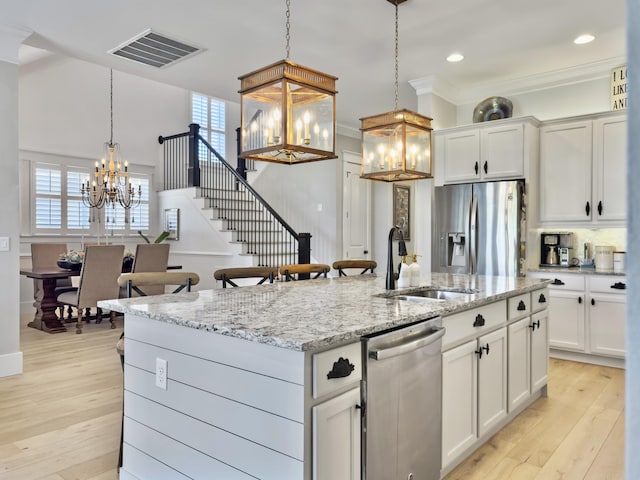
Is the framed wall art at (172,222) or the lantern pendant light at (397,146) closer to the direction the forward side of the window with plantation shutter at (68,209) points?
the lantern pendant light

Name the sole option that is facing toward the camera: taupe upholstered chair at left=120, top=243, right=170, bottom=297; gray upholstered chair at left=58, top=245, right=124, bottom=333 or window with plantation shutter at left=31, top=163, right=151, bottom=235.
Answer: the window with plantation shutter

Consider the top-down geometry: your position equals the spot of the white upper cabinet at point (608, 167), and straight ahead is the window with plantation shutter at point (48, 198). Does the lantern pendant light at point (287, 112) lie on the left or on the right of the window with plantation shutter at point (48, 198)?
left

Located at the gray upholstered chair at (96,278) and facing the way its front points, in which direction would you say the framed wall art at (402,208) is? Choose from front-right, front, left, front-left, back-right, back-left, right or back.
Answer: back-right

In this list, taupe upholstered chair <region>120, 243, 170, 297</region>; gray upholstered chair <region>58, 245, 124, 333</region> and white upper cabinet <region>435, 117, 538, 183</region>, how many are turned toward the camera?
1

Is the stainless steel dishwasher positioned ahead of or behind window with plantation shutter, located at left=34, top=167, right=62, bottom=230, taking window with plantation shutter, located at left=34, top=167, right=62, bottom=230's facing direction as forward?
ahead

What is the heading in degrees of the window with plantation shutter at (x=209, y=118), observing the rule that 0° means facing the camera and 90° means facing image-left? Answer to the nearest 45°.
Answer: approximately 315°

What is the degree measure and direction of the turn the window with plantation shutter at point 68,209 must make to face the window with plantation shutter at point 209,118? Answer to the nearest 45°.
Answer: approximately 135° to its left

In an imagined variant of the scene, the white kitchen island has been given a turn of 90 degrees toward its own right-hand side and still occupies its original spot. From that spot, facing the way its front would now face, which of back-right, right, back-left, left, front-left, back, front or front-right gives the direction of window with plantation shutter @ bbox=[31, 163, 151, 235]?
right

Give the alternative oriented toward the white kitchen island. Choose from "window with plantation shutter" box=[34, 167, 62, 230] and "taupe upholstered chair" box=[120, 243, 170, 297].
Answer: the window with plantation shutter
